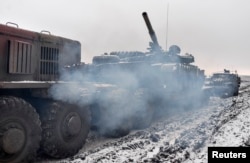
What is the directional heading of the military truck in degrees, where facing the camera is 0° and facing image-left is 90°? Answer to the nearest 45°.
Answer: approximately 45°

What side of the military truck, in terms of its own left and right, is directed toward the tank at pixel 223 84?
back

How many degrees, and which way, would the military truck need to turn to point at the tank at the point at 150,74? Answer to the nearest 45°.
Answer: approximately 180°
